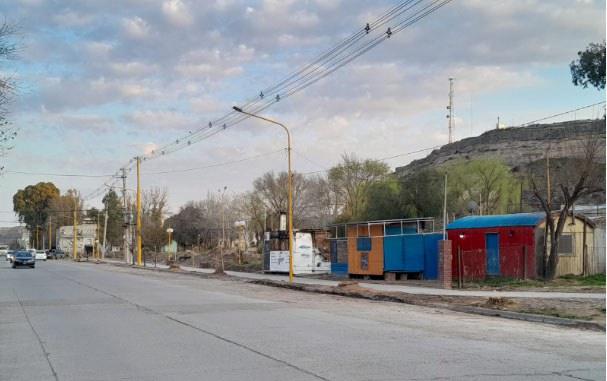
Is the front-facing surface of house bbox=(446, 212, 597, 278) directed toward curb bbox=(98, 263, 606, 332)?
yes

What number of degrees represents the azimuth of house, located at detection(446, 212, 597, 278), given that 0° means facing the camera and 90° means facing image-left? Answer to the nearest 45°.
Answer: approximately 0°
